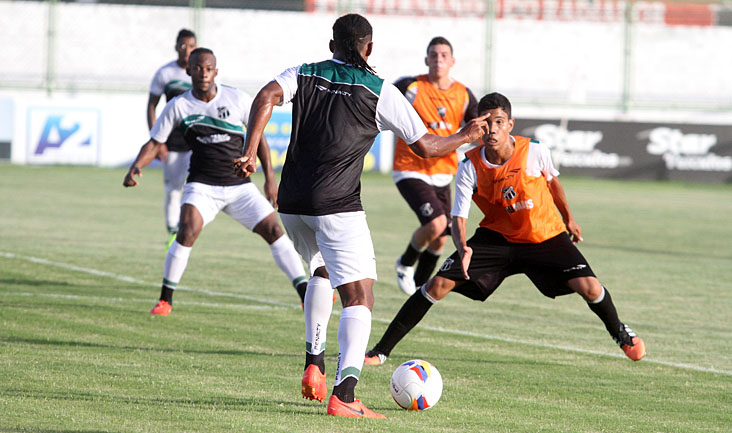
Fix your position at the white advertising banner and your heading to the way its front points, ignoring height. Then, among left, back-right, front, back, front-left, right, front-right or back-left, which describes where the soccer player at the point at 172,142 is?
front

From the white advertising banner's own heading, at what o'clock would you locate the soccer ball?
The soccer ball is roughly at 12 o'clock from the white advertising banner.

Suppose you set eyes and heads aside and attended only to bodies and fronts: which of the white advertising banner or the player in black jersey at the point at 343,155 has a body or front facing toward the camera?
the white advertising banner

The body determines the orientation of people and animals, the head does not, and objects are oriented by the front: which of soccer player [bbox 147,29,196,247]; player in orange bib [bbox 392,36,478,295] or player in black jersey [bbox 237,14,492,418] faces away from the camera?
the player in black jersey

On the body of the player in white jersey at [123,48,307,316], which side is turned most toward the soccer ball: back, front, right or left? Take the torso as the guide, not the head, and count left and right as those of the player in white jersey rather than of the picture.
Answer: front

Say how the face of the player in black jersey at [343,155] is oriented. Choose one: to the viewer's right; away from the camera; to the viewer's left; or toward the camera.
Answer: away from the camera

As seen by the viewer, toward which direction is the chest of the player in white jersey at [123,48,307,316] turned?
toward the camera

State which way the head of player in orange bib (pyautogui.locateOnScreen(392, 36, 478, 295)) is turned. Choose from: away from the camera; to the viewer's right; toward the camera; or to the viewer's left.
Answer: toward the camera

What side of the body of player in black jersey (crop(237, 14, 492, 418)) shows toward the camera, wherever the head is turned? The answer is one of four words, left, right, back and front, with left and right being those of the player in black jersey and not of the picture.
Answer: back

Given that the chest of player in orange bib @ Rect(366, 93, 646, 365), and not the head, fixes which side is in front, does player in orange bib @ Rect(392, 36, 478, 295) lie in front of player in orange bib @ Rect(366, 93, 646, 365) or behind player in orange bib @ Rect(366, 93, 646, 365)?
behind

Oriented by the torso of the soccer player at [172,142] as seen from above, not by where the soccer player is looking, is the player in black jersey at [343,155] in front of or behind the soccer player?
in front

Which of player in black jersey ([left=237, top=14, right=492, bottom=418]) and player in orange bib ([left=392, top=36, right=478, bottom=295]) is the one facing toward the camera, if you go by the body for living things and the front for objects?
the player in orange bib

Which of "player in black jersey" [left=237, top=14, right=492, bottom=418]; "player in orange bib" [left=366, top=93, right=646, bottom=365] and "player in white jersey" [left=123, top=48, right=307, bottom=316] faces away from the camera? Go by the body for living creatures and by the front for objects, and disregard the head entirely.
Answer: the player in black jersey

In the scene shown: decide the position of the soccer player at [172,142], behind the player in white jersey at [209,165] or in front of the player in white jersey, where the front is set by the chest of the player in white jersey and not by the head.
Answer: behind

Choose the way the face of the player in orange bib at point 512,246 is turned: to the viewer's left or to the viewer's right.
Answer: to the viewer's left

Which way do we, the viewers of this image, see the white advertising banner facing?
facing the viewer
